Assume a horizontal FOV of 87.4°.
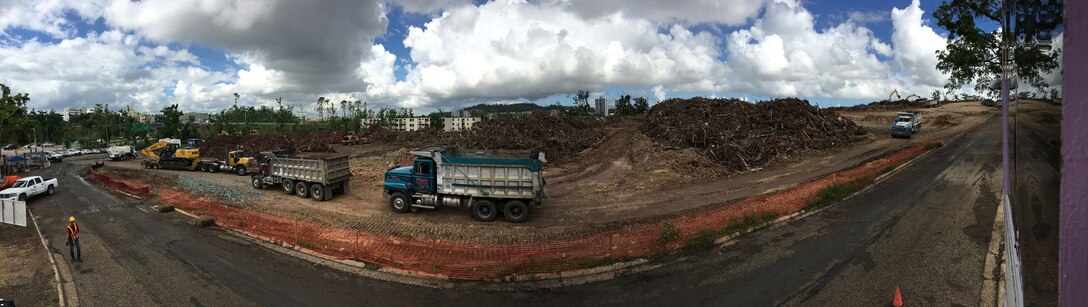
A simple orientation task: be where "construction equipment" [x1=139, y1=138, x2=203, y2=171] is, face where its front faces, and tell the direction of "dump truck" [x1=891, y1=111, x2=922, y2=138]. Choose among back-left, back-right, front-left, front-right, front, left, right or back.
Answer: back-left

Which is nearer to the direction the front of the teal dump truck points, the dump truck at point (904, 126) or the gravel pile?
the gravel pile

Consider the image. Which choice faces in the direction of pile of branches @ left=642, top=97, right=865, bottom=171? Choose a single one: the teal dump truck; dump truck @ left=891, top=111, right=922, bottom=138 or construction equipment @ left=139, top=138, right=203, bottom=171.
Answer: the dump truck

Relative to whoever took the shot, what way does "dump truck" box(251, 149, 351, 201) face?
facing away from the viewer and to the left of the viewer

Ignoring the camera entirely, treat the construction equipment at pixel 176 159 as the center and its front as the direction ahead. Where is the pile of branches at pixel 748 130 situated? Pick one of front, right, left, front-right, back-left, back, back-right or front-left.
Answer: back-left

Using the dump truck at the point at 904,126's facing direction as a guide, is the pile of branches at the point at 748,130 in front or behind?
in front

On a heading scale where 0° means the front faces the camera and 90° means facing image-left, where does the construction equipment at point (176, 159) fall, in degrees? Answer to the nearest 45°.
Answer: approximately 90°

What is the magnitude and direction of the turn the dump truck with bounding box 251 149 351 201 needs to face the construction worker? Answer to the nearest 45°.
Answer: approximately 90° to its left

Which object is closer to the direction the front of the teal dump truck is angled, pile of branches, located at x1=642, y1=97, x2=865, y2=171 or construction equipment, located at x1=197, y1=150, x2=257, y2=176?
the construction equipment

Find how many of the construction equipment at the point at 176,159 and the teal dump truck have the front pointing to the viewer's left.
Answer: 2

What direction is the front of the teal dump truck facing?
to the viewer's left

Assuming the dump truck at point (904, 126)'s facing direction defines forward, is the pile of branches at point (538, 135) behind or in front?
in front
